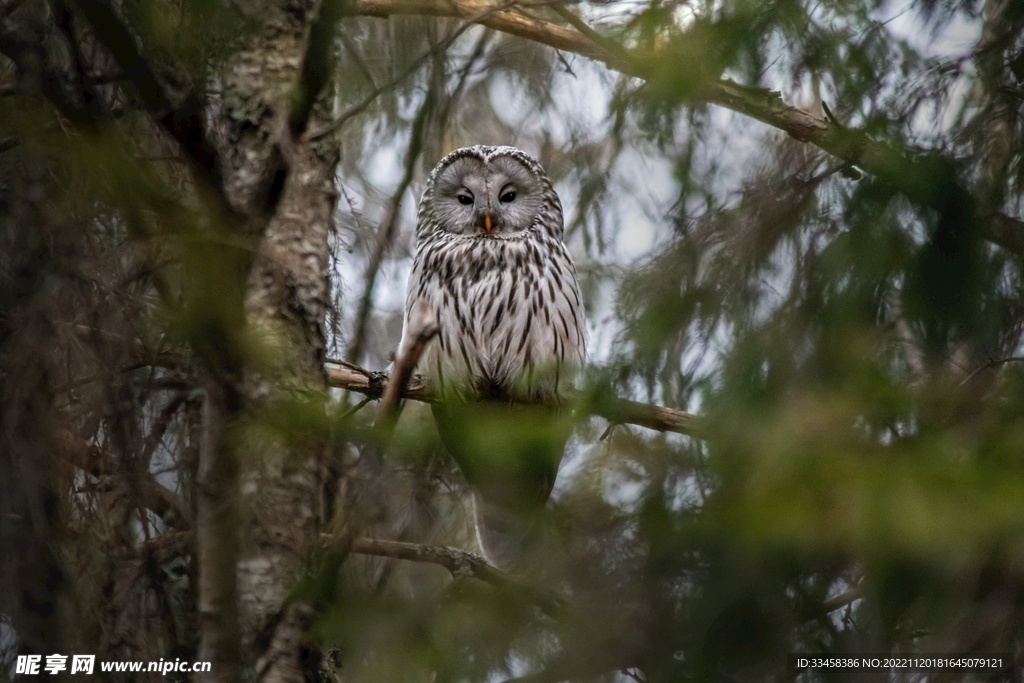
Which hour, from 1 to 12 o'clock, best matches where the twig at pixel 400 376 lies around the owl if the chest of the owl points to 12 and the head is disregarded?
The twig is roughly at 12 o'clock from the owl.

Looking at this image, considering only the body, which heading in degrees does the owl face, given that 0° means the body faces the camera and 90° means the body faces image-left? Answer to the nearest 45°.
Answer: approximately 0°

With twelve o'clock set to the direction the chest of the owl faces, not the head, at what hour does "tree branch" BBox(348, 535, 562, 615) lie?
The tree branch is roughly at 12 o'clock from the owl.
